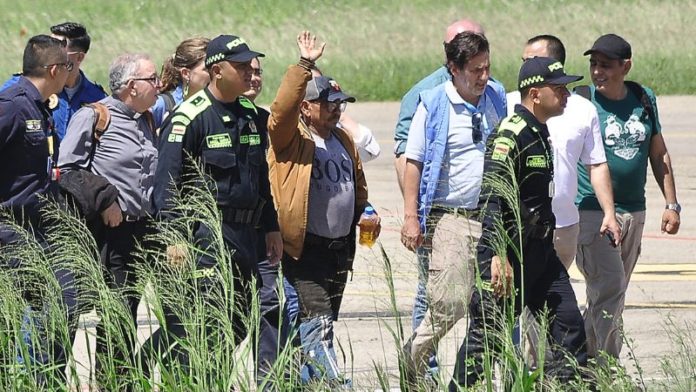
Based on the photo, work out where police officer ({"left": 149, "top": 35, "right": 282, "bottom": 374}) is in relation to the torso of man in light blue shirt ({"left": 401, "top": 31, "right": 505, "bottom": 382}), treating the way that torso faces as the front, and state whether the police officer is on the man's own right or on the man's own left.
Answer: on the man's own right

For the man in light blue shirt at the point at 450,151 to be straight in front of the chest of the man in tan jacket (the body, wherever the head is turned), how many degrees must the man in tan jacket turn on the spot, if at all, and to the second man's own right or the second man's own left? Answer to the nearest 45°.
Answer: approximately 45° to the second man's own left

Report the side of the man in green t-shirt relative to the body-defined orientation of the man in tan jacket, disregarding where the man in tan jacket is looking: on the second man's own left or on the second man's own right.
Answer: on the second man's own left

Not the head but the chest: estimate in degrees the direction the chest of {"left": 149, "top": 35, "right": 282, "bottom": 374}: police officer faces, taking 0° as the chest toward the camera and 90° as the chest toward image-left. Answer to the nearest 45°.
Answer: approximately 315°

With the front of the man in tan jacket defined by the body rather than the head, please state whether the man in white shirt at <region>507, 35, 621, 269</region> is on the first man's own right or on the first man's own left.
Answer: on the first man's own left

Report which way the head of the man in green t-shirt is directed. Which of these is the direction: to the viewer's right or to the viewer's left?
to the viewer's left
